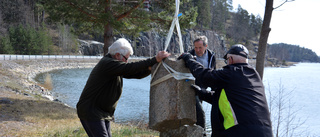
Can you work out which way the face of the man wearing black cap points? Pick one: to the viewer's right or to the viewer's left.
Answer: to the viewer's left

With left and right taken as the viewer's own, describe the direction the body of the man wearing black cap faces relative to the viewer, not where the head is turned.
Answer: facing away from the viewer and to the left of the viewer

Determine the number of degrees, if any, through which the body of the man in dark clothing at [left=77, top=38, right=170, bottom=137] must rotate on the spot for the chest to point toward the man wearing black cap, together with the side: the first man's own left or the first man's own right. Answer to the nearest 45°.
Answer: approximately 45° to the first man's own right

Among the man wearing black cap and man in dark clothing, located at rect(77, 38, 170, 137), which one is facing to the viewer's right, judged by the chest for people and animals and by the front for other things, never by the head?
the man in dark clothing

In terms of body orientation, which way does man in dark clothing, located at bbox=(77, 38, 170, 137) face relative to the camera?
to the viewer's right

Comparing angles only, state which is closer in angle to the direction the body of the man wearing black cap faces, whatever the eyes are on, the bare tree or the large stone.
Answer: the large stone

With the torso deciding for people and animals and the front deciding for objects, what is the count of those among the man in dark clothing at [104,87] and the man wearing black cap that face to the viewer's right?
1

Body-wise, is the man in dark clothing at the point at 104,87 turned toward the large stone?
yes

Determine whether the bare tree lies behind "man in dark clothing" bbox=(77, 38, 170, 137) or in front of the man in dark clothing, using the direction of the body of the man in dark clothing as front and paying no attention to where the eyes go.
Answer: in front

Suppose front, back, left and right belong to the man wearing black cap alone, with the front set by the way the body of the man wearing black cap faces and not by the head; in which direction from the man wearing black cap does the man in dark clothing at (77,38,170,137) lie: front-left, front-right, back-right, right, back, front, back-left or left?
front-left
